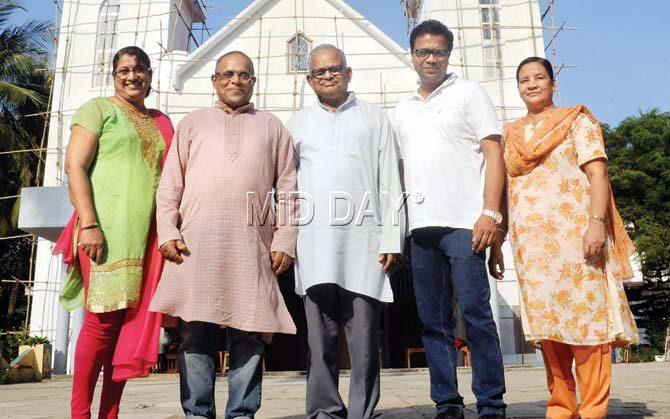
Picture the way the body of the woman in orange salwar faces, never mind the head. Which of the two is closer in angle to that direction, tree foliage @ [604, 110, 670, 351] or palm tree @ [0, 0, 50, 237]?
the palm tree

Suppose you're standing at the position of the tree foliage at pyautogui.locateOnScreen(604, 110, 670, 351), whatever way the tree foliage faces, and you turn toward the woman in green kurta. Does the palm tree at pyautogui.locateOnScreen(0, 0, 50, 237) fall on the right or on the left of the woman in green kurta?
right

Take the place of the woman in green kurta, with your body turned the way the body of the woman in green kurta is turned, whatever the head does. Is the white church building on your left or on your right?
on your left

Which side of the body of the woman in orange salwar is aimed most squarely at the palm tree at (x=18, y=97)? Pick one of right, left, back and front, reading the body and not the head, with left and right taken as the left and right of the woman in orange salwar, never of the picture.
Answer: right

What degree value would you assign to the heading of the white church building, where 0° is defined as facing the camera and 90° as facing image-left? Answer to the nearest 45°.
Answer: approximately 0°

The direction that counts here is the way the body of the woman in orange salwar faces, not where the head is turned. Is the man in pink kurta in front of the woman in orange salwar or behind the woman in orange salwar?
in front

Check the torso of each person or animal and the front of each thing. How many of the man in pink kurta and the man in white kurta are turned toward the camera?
2

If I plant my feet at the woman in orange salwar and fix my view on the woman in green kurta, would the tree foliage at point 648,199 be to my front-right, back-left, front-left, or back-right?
back-right

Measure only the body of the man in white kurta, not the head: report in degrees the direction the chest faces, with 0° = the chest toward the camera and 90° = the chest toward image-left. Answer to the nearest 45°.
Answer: approximately 0°
